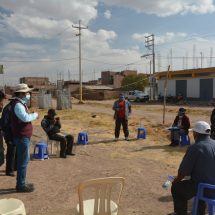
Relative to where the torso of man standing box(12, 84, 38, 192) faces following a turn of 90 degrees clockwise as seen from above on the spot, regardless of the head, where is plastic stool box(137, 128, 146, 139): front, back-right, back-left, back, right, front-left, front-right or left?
back-left

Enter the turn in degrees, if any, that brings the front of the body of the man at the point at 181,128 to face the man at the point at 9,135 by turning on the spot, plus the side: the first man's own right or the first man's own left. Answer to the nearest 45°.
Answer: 0° — they already face them

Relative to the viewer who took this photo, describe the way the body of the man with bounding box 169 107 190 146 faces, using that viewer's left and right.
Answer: facing the viewer and to the left of the viewer

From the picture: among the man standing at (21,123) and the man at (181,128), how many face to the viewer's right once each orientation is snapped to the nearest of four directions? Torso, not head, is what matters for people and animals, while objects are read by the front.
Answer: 1

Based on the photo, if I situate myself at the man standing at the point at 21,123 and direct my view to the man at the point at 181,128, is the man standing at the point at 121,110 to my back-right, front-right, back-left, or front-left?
front-left

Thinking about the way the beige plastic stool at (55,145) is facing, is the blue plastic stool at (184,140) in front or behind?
in front

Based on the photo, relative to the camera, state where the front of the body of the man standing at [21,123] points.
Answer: to the viewer's right

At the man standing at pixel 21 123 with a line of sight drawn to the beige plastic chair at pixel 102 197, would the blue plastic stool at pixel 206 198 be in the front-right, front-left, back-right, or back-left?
front-left

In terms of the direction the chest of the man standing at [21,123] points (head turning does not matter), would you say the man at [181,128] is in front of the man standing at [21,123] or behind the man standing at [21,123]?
in front

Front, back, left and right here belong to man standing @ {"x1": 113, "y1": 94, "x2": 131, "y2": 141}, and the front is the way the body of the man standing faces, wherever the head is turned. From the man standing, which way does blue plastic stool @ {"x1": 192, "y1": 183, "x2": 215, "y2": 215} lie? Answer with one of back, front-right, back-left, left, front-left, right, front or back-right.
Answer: front

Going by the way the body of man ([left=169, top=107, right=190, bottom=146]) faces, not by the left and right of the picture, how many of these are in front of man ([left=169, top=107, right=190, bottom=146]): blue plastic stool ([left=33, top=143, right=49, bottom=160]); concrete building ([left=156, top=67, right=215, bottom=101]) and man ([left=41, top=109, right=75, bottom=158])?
2

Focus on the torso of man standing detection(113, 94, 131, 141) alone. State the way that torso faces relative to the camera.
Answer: toward the camera

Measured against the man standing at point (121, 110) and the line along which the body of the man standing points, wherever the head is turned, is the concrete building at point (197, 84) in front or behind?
behind

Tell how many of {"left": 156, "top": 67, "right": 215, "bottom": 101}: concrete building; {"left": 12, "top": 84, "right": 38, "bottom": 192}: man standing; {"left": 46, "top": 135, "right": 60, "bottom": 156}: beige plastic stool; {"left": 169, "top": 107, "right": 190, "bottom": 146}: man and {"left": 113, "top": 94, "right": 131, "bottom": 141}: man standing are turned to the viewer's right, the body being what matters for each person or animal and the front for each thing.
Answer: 2

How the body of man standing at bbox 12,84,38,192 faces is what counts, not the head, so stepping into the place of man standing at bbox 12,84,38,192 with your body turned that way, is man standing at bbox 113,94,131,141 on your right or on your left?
on your left

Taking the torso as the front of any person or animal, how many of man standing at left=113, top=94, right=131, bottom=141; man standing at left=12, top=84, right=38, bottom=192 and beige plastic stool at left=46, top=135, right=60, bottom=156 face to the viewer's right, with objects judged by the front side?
2

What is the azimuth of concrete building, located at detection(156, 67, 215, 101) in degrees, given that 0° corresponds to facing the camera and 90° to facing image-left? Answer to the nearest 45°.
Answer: approximately 45°

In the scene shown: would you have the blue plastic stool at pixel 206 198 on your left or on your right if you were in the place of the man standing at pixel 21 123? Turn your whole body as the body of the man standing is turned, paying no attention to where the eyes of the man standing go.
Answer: on your right
